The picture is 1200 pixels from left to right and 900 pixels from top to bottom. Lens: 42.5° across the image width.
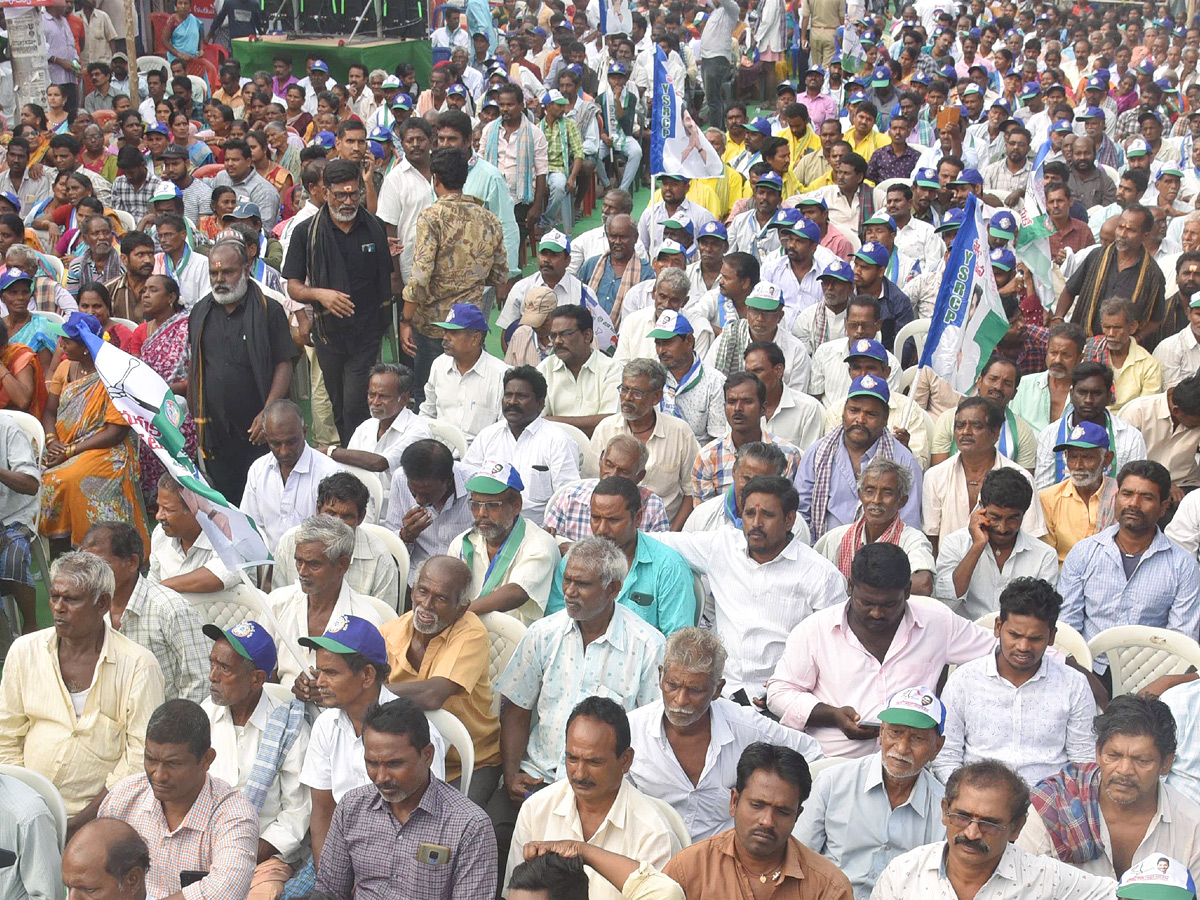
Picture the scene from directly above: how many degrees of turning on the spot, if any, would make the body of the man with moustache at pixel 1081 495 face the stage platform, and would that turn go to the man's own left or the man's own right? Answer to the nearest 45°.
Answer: approximately 90° to the man's own right

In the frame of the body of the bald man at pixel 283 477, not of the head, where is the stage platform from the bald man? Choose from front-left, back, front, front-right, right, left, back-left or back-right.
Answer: back

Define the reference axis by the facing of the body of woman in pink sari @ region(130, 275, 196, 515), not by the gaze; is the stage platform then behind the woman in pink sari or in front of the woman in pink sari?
behind

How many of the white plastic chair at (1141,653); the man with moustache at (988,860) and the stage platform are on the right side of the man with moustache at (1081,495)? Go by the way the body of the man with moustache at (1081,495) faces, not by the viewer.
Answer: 1

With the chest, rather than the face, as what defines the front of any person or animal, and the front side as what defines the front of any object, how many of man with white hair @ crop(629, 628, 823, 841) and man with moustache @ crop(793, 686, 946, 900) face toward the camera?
2

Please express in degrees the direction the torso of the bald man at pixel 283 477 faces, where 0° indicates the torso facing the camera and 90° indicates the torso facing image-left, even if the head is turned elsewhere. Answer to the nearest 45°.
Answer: approximately 0°

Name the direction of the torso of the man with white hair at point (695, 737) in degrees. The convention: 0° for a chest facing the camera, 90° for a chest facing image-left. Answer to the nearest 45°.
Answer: approximately 0°

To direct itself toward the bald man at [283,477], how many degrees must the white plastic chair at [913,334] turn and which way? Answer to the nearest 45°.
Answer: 0° — it already faces them

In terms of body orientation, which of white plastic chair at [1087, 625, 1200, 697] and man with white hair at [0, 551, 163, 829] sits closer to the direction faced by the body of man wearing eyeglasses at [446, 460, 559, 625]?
the man with white hair

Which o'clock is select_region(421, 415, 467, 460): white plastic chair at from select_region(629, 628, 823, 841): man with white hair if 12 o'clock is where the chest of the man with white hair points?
The white plastic chair is roughly at 5 o'clock from the man with white hair.
